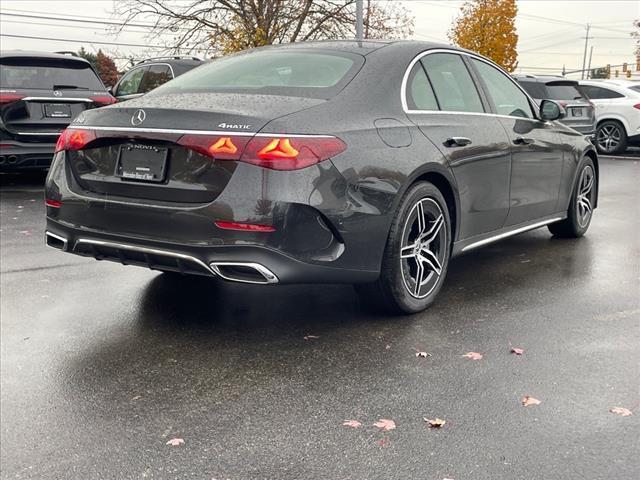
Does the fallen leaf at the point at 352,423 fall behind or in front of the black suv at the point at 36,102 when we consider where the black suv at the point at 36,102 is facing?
behind

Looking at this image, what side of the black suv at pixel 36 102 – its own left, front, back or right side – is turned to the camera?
back

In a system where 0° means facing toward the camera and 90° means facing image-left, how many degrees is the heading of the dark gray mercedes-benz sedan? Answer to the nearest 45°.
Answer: approximately 225°

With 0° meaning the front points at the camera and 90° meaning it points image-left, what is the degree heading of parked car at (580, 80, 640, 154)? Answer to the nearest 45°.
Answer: approximately 135°

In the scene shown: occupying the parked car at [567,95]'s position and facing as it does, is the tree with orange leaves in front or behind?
in front

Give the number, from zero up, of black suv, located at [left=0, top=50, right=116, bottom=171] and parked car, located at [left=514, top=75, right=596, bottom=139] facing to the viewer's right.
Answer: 0

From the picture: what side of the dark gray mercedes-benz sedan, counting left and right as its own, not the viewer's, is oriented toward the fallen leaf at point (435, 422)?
right

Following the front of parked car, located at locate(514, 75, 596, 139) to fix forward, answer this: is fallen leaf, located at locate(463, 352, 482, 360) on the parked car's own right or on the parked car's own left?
on the parked car's own left

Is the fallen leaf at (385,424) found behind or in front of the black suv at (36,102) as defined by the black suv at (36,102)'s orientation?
behind

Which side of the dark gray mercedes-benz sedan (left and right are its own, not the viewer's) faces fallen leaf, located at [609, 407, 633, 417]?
right

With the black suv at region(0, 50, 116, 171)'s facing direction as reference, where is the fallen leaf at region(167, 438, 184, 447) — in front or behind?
behind

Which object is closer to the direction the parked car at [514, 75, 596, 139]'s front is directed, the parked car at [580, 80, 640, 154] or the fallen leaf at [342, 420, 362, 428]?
the parked car

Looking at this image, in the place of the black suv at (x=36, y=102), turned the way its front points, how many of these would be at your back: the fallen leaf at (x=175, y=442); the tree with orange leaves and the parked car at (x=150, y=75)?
1

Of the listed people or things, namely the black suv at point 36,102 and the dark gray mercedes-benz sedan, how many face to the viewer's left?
0
